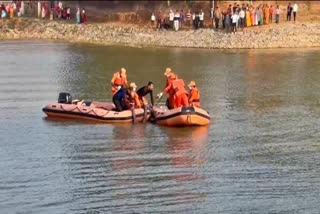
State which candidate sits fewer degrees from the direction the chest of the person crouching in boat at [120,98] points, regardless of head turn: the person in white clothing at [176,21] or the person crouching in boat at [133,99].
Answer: the person crouching in boat

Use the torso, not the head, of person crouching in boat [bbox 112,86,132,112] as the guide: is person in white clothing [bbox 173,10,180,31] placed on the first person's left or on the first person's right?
on the first person's left

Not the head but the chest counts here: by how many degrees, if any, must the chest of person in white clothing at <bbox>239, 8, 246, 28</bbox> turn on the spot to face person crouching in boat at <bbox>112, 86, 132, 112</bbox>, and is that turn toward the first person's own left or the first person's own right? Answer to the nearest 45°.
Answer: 0° — they already face them

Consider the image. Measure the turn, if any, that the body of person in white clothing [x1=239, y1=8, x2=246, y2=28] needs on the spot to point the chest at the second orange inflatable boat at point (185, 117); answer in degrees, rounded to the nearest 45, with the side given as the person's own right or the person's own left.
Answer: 0° — they already face it

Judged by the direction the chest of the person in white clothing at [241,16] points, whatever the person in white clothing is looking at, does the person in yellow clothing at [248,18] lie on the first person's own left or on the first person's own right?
on the first person's own left

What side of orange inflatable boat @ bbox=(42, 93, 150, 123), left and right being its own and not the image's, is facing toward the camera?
right

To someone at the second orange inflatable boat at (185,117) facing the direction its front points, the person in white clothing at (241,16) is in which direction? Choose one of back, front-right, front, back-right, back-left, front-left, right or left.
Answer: back-left

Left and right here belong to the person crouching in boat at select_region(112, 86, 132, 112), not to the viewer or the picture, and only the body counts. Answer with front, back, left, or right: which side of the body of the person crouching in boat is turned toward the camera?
right
